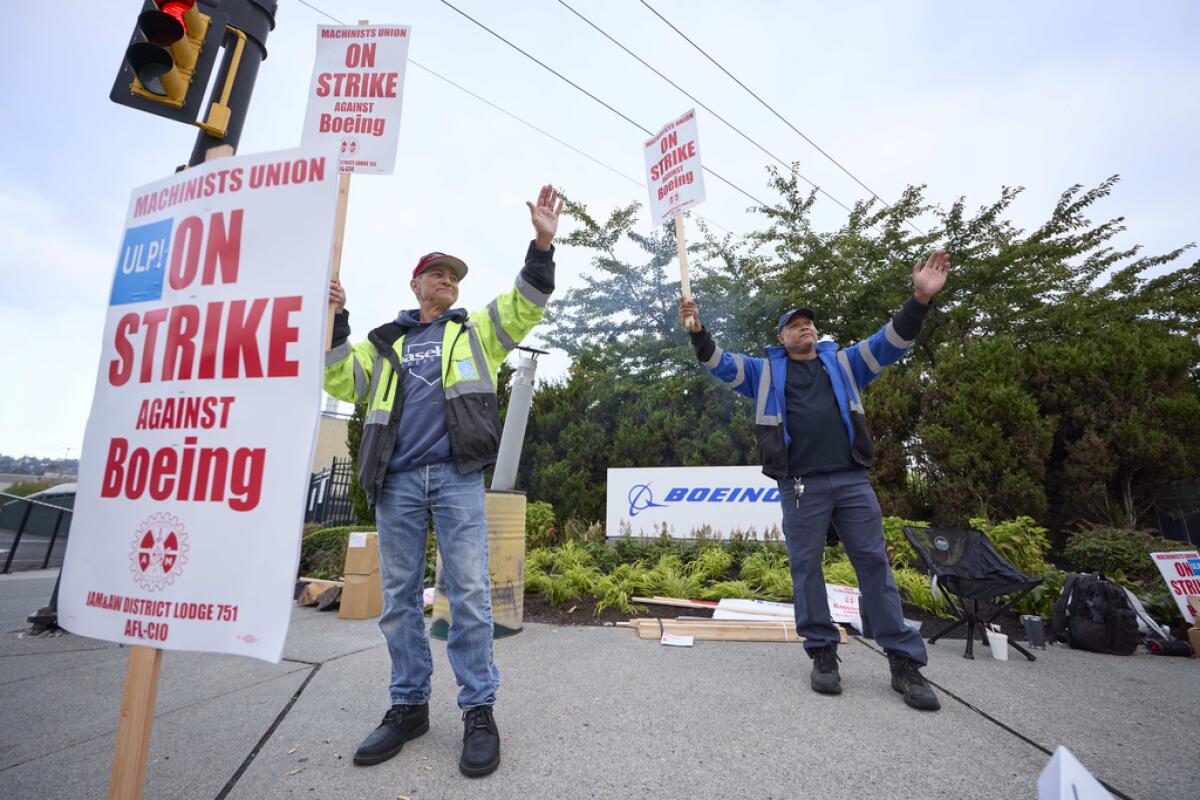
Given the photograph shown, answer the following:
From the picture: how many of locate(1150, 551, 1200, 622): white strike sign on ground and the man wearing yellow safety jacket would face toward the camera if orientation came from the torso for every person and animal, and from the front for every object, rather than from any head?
2

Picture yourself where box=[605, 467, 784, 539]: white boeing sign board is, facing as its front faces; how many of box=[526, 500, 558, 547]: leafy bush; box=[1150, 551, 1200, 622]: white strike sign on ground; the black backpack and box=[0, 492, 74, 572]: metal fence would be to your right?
2

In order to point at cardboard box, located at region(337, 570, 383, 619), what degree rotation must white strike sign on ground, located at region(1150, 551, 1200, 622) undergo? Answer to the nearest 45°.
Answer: approximately 45° to its right

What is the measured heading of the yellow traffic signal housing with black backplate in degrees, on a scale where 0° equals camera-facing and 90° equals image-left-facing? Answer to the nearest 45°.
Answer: approximately 45°

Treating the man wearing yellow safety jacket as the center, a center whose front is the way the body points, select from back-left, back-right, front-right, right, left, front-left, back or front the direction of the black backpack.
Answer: left

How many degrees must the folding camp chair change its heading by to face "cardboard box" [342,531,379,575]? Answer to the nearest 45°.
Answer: approximately 135° to its right

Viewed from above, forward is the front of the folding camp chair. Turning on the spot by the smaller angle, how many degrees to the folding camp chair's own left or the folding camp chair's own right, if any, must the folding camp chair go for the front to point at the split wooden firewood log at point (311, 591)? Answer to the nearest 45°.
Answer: approximately 135° to the folding camp chair's own right

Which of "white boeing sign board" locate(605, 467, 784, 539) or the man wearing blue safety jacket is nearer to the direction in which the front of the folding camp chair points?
the man wearing blue safety jacket

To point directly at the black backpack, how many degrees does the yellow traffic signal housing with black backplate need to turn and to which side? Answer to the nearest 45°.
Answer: approximately 135° to its left

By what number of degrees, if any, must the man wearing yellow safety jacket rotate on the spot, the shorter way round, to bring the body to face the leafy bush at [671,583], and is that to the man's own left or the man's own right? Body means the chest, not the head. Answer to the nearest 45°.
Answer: approximately 135° to the man's own left
